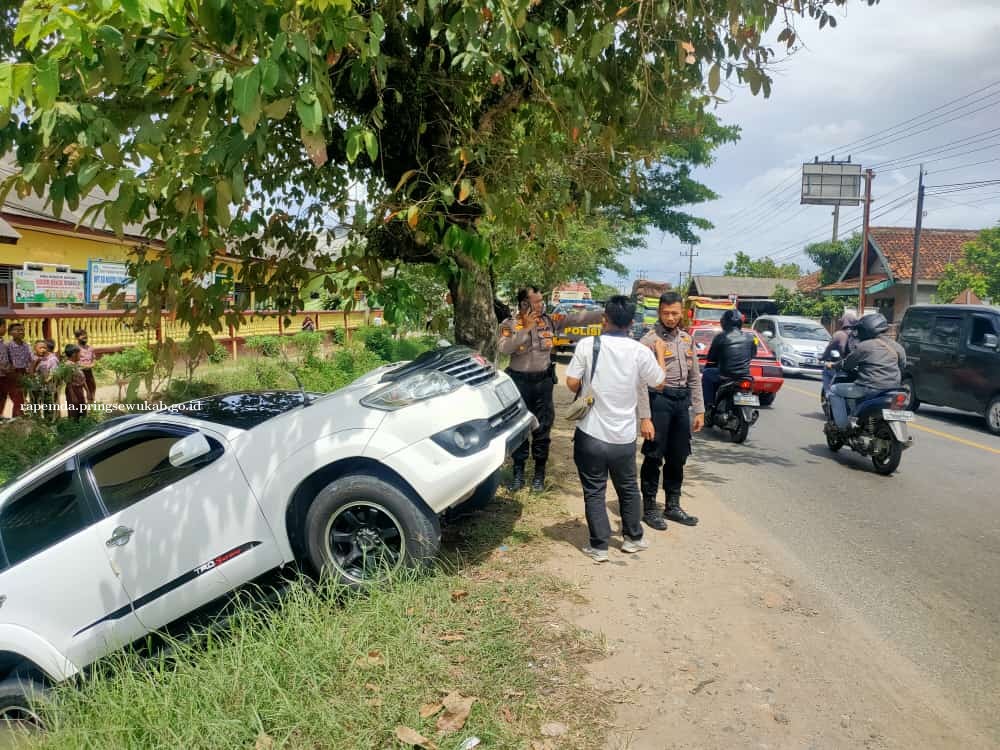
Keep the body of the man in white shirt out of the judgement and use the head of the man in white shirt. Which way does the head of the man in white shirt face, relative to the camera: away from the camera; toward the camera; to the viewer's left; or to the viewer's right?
away from the camera

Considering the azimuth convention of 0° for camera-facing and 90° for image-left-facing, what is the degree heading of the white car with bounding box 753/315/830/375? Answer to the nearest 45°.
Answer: approximately 315°

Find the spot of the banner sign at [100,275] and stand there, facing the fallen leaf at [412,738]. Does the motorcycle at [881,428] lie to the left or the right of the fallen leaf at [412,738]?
left

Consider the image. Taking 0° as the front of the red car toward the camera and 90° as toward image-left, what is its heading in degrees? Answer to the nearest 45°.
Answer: approximately 180°

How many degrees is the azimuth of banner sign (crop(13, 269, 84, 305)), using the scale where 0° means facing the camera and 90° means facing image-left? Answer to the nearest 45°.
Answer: approximately 0°

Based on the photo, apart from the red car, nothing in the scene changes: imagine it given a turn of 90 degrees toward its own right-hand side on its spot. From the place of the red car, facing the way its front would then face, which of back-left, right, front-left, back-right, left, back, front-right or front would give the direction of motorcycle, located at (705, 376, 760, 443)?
right
